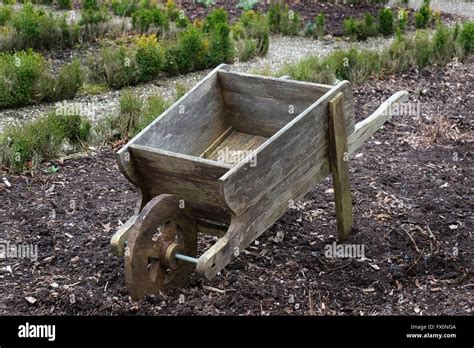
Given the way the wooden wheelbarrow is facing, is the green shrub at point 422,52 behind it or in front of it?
behind

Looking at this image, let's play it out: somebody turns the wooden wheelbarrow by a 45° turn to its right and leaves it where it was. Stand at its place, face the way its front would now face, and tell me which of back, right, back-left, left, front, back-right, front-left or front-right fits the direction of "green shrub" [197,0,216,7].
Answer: right

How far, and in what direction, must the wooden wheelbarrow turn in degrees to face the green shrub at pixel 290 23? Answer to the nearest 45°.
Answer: approximately 135° to its right

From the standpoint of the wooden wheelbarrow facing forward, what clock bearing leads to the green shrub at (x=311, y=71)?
The green shrub is roughly at 5 o'clock from the wooden wheelbarrow.

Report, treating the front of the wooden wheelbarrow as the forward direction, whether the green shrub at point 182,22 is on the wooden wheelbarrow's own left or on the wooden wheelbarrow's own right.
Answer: on the wooden wheelbarrow's own right

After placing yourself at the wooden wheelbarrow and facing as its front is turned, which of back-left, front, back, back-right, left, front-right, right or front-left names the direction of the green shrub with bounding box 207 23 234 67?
back-right

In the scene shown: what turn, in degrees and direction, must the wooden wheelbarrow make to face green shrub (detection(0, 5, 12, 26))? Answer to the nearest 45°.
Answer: approximately 90° to its right

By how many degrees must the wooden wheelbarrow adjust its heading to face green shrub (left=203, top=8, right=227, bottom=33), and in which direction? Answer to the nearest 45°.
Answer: approximately 135° to its right

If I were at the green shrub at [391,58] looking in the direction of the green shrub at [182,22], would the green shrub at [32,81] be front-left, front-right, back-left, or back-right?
front-left

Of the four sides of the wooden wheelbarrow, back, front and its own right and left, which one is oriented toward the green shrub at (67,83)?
right

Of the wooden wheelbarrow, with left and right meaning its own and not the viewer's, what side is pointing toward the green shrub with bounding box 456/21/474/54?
back

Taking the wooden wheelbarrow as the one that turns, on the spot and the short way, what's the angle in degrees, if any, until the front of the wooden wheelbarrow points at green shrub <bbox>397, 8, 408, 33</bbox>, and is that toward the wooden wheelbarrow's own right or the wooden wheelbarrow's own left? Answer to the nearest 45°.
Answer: approximately 135° to the wooden wheelbarrow's own right

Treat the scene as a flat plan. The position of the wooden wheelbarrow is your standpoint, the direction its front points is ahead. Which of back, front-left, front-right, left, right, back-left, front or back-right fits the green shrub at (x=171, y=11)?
back-right

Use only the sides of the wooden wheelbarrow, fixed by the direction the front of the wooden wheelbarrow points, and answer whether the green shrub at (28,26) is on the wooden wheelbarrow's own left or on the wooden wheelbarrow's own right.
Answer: on the wooden wheelbarrow's own right

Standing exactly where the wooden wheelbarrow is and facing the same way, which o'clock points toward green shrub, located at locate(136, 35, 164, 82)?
The green shrub is roughly at 4 o'clock from the wooden wheelbarrow.

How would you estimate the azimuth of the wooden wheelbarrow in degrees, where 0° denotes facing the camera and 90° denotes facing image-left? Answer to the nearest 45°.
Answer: approximately 45°

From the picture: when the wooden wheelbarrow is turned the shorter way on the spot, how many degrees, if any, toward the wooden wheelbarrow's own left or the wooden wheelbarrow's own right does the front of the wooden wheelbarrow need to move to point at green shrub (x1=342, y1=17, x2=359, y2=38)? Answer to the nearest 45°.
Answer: approximately 135° to the wooden wheelbarrow's own right

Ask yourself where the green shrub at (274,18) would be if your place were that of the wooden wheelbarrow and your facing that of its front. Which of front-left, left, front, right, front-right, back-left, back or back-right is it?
back-right
